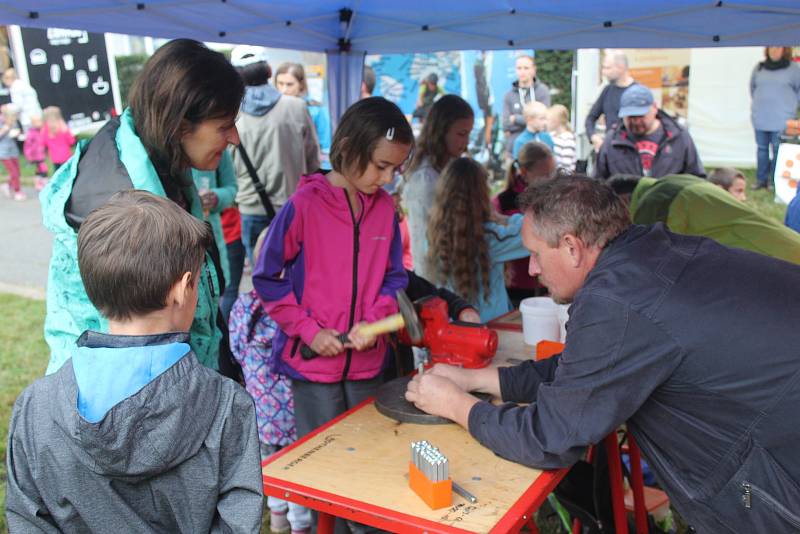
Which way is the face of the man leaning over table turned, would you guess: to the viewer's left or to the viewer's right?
to the viewer's left

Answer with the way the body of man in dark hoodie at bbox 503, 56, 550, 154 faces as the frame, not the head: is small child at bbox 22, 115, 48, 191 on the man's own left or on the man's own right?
on the man's own right

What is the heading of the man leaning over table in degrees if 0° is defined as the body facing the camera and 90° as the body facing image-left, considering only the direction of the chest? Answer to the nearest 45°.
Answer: approximately 90°

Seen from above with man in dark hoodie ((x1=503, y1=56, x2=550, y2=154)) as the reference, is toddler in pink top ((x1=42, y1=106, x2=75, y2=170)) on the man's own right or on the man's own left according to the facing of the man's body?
on the man's own right

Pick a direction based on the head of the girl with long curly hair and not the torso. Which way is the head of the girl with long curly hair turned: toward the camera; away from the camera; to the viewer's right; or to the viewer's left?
away from the camera

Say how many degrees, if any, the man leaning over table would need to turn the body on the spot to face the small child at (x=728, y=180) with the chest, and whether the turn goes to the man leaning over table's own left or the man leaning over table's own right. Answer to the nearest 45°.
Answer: approximately 90° to the man leaning over table's own right

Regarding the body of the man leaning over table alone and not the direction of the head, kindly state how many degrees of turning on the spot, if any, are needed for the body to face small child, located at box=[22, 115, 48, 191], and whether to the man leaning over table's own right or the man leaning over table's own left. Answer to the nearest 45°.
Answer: approximately 45° to the man leaning over table's own right

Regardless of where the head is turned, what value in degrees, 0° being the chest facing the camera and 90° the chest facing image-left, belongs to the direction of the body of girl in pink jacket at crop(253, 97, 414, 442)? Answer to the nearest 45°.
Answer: approximately 315°

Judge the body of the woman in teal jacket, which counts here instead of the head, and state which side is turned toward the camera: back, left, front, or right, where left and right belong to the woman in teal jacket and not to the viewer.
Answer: right
